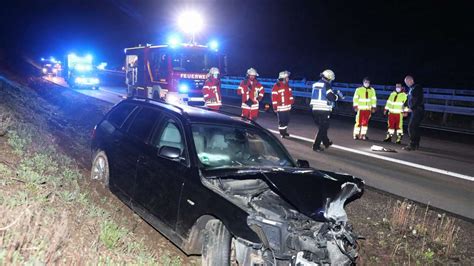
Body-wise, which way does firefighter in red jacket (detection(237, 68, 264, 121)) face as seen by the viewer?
toward the camera

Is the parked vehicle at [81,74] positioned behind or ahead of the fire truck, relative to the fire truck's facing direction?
behind

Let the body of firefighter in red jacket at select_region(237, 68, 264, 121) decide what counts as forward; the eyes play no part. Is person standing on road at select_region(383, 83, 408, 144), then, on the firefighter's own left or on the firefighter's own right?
on the firefighter's own left

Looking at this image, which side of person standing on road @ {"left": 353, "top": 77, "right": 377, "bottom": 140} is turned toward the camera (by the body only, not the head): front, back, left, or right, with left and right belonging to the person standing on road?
front

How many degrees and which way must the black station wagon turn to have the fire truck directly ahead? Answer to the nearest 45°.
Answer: approximately 135° to its left

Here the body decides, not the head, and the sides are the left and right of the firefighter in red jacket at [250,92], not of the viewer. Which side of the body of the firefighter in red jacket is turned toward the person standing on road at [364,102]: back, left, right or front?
left

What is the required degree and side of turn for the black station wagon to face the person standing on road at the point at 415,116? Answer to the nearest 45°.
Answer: approximately 90° to its left

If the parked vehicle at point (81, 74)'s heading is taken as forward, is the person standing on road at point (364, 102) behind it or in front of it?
in front

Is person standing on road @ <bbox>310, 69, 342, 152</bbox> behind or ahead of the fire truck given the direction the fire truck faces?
ahead

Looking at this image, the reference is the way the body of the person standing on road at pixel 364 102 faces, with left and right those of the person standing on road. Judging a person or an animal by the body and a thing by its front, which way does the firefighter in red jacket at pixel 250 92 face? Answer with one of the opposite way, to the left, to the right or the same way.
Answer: the same way

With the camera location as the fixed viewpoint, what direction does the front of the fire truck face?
facing the viewer and to the right of the viewer

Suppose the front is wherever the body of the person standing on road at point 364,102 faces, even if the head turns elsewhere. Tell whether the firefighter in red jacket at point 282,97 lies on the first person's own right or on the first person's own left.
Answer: on the first person's own right

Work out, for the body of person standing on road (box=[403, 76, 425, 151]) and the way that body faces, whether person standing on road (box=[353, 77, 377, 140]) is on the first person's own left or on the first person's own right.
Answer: on the first person's own right

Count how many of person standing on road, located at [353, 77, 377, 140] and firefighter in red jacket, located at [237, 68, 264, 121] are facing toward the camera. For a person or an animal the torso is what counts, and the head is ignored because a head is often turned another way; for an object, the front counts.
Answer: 2

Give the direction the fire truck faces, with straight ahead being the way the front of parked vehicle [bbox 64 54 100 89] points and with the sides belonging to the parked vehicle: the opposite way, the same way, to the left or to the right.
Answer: the same way
